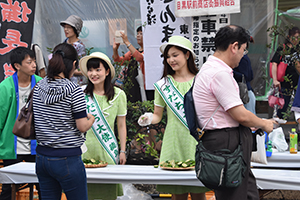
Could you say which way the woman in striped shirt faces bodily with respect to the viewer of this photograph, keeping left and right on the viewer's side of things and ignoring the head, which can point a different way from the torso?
facing away from the viewer and to the right of the viewer

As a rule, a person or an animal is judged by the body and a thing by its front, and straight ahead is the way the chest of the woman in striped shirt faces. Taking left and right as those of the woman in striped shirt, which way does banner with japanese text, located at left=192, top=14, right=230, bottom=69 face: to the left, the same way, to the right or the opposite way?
the opposite way

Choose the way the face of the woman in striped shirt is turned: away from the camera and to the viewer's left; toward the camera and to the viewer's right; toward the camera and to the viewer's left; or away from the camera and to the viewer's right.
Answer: away from the camera and to the viewer's right

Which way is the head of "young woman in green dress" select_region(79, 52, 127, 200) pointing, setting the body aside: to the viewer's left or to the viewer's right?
to the viewer's left

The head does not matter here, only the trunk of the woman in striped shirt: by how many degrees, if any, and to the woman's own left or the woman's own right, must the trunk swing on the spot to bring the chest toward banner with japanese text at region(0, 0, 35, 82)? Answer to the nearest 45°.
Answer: approximately 45° to the woman's own left

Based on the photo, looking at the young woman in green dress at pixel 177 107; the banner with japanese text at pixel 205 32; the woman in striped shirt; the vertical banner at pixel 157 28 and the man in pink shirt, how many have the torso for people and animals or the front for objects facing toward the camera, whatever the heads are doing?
3

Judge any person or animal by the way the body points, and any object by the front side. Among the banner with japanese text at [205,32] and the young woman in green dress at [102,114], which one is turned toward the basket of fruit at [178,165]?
the banner with japanese text
